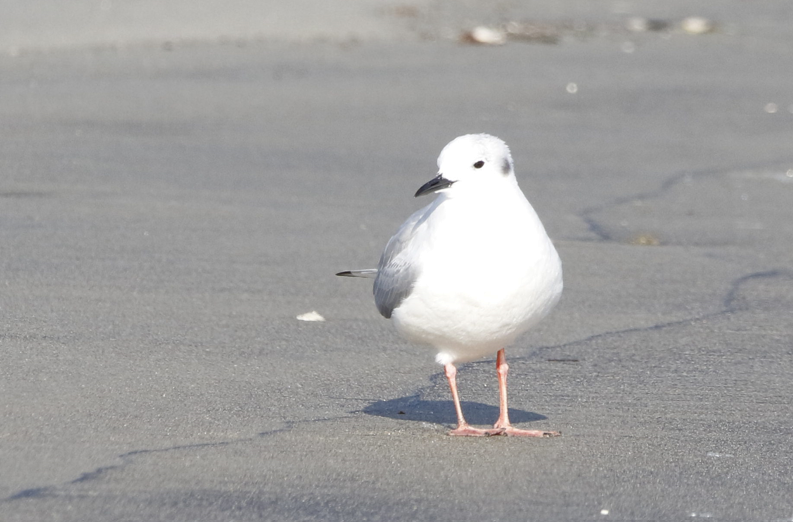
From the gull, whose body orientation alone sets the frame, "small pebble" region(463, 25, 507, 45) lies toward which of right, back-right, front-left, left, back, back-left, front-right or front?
back-left

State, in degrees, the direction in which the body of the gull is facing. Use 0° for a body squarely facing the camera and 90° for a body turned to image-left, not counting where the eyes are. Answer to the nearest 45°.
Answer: approximately 315°

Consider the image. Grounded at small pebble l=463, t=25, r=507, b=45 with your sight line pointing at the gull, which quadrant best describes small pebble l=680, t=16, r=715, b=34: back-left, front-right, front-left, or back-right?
back-left

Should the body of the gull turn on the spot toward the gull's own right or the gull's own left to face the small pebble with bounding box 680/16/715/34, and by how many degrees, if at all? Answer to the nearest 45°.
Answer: approximately 135° to the gull's own left
